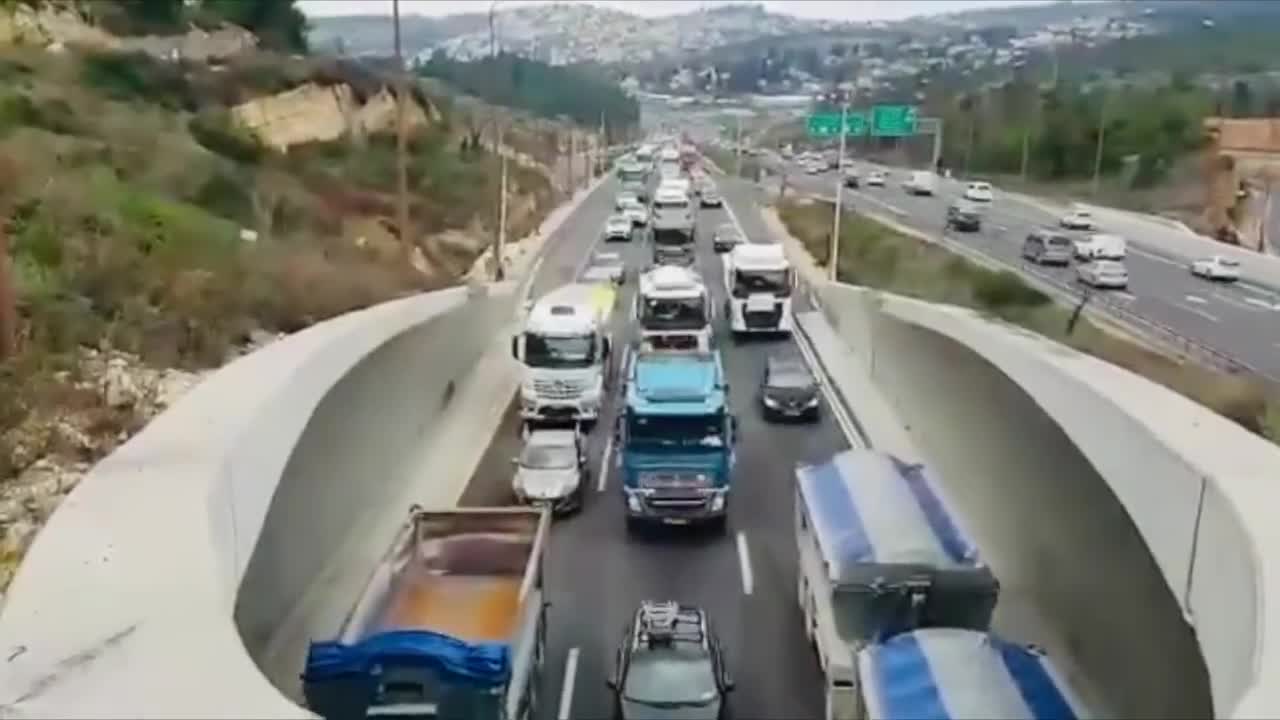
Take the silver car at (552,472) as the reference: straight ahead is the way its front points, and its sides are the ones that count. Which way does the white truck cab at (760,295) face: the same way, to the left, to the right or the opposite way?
the same way

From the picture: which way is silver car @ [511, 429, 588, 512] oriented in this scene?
toward the camera

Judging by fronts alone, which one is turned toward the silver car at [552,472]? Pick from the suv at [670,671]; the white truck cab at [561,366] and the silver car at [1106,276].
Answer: the white truck cab

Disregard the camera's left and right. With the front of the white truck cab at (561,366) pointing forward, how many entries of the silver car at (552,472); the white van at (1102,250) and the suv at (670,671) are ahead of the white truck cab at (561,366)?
2

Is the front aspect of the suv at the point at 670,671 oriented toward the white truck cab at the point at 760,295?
no

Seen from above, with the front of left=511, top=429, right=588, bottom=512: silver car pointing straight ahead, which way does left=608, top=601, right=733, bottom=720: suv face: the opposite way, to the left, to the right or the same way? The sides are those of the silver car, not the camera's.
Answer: the same way

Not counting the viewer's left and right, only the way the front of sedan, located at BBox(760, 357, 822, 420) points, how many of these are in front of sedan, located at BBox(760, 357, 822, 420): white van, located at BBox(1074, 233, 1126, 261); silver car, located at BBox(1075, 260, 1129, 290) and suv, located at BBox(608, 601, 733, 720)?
1

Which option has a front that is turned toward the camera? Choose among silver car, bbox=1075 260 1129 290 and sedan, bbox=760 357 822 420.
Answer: the sedan

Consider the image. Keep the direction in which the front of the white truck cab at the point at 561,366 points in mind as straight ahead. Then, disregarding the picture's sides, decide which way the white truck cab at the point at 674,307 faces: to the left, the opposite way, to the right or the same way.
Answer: the same way

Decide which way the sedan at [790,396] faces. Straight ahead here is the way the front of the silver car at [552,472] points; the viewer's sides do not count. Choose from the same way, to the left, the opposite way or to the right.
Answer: the same way

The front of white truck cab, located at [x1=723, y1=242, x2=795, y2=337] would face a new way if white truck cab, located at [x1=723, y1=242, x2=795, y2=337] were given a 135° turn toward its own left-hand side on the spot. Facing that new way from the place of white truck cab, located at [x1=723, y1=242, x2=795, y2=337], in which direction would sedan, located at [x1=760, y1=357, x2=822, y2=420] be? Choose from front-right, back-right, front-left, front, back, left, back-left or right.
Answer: back-right

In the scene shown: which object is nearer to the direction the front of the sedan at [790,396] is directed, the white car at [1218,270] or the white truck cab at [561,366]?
the white truck cab

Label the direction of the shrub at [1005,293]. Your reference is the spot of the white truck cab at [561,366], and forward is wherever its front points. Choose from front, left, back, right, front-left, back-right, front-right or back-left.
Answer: back-left

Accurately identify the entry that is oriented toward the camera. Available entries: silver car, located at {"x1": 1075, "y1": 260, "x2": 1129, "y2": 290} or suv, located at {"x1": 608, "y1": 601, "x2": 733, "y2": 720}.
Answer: the suv

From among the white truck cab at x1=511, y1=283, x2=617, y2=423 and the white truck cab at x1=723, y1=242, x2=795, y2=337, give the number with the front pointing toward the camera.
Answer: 2

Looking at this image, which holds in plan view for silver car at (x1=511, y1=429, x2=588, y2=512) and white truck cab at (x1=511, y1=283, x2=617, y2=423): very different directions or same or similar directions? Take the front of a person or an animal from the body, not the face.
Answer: same or similar directions

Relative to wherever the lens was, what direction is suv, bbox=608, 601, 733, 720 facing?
facing the viewer

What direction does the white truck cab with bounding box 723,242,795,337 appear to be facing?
toward the camera

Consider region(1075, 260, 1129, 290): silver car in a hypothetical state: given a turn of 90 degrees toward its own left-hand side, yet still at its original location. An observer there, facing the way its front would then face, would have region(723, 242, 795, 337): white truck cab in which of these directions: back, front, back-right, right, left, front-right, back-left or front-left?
front

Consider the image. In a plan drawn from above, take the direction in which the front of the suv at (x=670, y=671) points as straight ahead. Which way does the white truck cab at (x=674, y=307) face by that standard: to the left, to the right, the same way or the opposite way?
the same way

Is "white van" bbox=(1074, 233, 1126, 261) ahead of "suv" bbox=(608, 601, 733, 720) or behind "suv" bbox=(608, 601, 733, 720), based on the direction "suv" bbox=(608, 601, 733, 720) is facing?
behind

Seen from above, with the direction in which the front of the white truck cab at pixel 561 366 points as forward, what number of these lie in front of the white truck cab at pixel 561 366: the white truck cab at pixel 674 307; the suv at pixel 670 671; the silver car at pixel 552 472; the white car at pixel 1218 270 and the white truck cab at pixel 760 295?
2

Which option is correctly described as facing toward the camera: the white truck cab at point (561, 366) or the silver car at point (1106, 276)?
the white truck cab

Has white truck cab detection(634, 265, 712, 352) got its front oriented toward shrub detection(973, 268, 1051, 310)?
no
